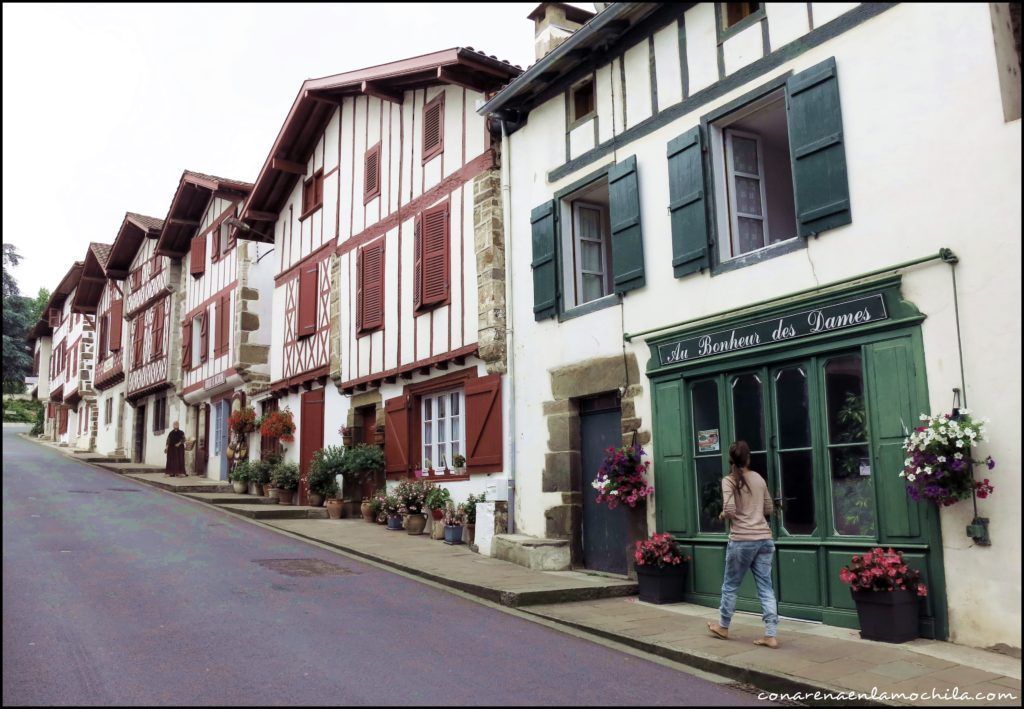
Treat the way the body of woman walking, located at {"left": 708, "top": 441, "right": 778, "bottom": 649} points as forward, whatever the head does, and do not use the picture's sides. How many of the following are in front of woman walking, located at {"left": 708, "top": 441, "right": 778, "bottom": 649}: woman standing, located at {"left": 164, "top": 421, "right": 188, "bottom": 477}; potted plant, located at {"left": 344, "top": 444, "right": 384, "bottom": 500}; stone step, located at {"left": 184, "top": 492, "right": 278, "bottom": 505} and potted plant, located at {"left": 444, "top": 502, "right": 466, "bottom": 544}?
4

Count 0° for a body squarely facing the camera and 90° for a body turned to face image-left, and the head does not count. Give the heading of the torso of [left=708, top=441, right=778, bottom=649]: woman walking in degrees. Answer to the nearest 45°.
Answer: approximately 135°

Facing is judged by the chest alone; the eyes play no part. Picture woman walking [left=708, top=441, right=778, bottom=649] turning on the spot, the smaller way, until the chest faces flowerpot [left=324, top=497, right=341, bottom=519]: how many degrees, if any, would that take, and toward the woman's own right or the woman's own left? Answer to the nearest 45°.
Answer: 0° — they already face it

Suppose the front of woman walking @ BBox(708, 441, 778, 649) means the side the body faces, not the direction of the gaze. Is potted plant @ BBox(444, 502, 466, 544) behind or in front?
in front

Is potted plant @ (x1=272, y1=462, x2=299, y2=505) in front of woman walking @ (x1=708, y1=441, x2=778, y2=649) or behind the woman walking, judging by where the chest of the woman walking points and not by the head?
in front

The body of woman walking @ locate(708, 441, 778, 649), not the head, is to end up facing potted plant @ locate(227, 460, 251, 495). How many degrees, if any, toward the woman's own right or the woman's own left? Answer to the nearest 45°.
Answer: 0° — they already face it
